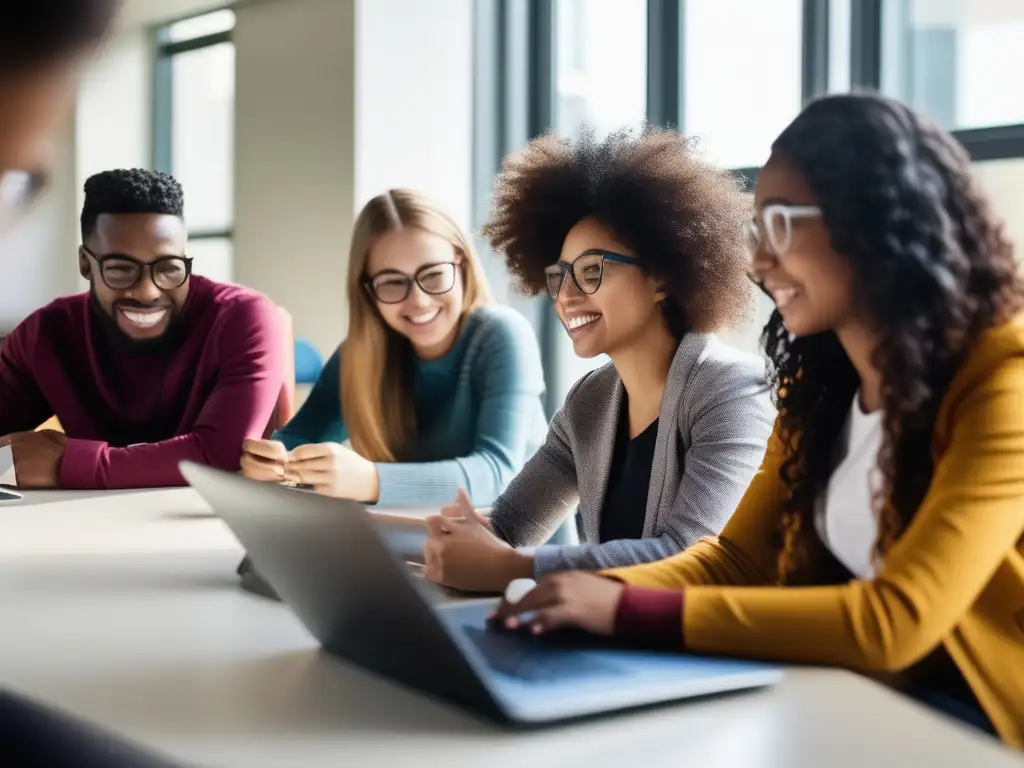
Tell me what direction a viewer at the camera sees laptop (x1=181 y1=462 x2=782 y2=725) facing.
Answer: facing away from the viewer and to the right of the viewer

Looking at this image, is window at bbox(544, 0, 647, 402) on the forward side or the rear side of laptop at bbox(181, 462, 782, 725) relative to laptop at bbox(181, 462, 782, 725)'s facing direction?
on the forward side

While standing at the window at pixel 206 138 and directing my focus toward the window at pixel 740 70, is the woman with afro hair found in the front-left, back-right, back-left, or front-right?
front-right

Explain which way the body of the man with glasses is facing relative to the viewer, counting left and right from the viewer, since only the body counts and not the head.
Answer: facing the viewer

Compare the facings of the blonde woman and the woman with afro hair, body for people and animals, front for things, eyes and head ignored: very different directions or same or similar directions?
same or similar directions

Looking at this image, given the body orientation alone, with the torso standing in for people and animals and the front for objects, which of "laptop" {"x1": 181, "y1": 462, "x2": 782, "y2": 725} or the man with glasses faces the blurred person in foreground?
the man with glasses

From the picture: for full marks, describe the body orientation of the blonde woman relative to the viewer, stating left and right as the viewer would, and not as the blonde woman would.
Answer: facing the viewer and to the left of the viewer

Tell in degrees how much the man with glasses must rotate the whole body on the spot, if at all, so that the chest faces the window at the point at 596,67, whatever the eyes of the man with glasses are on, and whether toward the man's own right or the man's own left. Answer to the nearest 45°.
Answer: approximately 135° to the man's own left

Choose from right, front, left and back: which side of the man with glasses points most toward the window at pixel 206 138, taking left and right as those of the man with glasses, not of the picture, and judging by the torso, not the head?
back

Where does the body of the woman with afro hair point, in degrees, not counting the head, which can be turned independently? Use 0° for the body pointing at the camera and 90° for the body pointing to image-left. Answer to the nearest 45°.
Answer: approximately 45°

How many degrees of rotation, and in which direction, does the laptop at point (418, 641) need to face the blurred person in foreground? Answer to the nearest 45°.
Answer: approximately 135° to its right

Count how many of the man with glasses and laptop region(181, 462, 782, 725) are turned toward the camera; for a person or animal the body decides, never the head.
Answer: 1

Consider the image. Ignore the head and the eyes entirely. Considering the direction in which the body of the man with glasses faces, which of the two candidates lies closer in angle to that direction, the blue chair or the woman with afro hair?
the woman with afro hair
